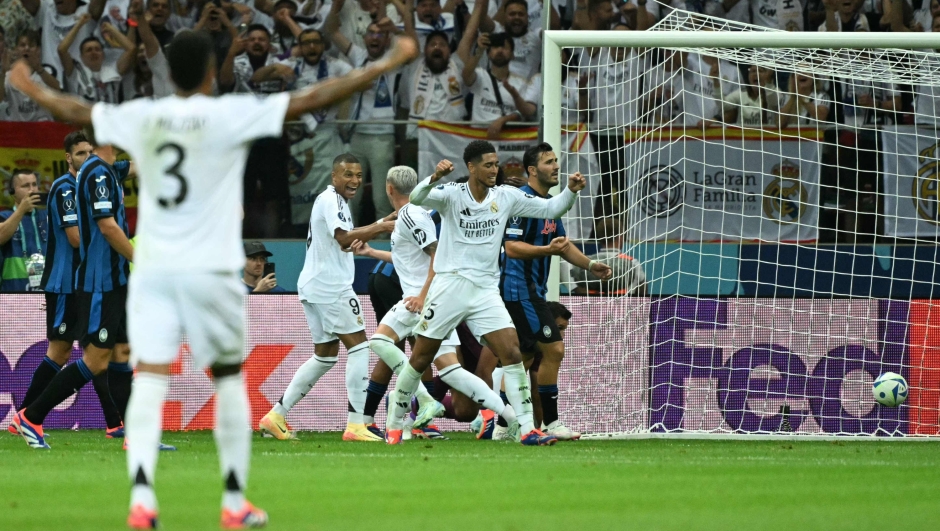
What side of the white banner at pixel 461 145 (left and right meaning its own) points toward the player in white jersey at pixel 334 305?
front

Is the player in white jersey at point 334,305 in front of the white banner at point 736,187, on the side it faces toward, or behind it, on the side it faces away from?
in front

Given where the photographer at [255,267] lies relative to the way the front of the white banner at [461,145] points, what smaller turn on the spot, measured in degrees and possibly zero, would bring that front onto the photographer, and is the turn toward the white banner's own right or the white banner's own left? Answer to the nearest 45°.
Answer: approximately 45° to the white banner's own right

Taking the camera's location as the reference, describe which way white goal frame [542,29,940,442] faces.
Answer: facing the viewer

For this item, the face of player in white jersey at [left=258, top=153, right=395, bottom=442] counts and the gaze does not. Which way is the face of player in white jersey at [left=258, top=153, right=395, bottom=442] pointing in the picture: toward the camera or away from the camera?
toward the camera

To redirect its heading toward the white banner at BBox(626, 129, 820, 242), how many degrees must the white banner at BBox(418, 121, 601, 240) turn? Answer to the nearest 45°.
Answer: approximately 90° to its left

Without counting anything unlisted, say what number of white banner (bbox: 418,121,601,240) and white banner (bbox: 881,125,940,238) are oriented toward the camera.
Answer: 2

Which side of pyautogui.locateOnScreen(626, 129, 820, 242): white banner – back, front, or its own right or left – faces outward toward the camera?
front

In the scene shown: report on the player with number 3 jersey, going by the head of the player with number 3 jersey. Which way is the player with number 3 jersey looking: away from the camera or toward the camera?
away from the camera

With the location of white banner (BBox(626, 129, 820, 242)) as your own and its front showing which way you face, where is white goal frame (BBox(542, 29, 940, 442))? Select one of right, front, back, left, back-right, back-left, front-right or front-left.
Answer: front

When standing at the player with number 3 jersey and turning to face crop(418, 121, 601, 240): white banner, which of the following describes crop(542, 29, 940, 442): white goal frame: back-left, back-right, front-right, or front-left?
front-right

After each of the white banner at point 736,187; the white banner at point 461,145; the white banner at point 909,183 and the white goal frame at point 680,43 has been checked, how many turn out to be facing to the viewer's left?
0

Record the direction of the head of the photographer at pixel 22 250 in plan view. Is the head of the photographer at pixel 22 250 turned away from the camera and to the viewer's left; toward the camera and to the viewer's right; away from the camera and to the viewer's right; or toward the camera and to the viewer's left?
toward the camera and to the viewer's right
